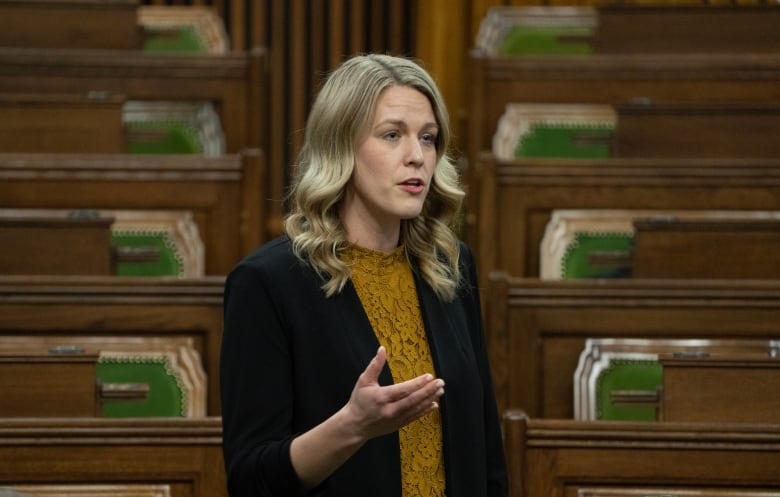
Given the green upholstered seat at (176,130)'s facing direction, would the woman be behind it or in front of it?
in front

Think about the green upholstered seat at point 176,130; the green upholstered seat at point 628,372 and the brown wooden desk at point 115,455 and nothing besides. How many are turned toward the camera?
3

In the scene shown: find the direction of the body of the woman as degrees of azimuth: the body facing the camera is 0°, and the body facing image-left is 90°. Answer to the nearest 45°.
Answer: approximately 315°

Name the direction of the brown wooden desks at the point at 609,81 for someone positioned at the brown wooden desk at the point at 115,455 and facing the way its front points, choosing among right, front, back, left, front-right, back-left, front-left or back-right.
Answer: back-left

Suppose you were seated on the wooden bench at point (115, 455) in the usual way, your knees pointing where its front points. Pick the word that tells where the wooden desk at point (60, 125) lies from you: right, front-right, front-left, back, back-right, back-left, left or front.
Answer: back

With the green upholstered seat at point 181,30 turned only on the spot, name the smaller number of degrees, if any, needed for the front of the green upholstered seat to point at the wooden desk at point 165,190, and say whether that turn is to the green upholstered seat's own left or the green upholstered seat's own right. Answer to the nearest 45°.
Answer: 0° — it already faces it
